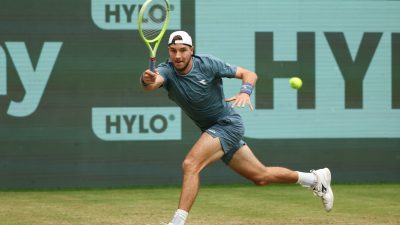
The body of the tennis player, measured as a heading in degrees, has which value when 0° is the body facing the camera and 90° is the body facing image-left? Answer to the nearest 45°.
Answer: approximately 45°
